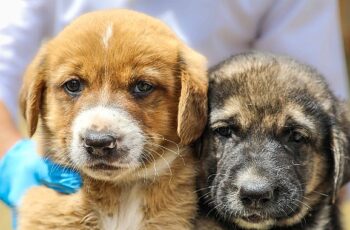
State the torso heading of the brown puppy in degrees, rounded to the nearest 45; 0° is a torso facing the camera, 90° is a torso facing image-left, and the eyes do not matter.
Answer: approximately 0°
